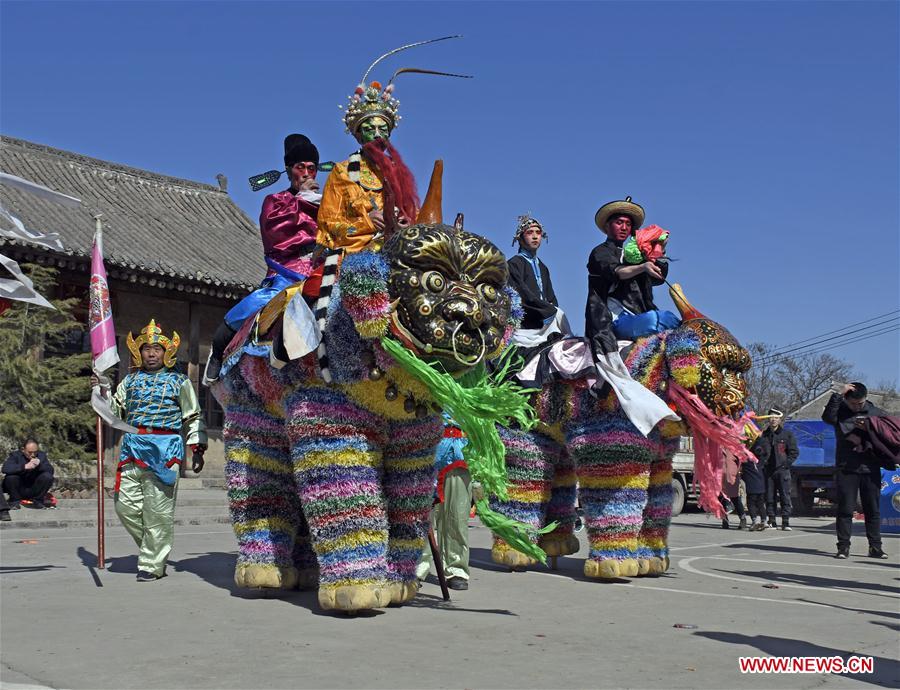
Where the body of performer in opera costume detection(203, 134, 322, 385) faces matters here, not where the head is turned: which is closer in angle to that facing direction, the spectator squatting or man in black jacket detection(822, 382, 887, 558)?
the man in black jacket

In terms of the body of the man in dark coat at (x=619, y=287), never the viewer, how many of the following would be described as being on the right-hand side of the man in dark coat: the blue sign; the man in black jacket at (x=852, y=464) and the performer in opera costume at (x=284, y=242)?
1

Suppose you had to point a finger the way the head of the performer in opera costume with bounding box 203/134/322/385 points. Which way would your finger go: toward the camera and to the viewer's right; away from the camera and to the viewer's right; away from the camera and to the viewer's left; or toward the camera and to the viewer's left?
toward the camera and to the viewer's right

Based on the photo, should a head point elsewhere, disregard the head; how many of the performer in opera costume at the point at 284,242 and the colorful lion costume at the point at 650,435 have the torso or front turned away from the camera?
0

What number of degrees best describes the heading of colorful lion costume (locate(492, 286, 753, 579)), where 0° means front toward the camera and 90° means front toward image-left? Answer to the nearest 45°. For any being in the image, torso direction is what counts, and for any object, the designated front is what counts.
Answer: approximately 315°

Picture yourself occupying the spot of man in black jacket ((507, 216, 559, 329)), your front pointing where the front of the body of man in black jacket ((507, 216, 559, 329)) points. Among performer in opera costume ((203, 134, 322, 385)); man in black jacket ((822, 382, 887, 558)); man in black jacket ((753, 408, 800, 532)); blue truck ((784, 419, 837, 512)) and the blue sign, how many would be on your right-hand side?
1

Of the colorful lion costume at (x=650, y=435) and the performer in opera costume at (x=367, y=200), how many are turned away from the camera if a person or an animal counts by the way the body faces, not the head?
0

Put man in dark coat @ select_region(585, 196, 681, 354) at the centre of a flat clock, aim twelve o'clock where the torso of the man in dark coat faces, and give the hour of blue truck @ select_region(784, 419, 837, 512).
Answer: The blue truck is roughly at 8 o'clock from the man in dark coat.

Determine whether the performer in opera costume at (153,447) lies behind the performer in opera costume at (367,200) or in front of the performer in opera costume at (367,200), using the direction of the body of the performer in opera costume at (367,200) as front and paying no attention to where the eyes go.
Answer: behind

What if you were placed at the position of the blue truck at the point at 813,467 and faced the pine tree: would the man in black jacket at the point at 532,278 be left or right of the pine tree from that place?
left

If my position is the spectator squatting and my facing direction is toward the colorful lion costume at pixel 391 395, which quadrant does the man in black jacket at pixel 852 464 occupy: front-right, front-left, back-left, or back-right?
front-left

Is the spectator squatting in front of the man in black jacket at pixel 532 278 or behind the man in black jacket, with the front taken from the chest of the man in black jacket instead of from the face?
behind

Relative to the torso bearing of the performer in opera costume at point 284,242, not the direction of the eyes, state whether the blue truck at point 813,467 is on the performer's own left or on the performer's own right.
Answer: on the performer's own left
